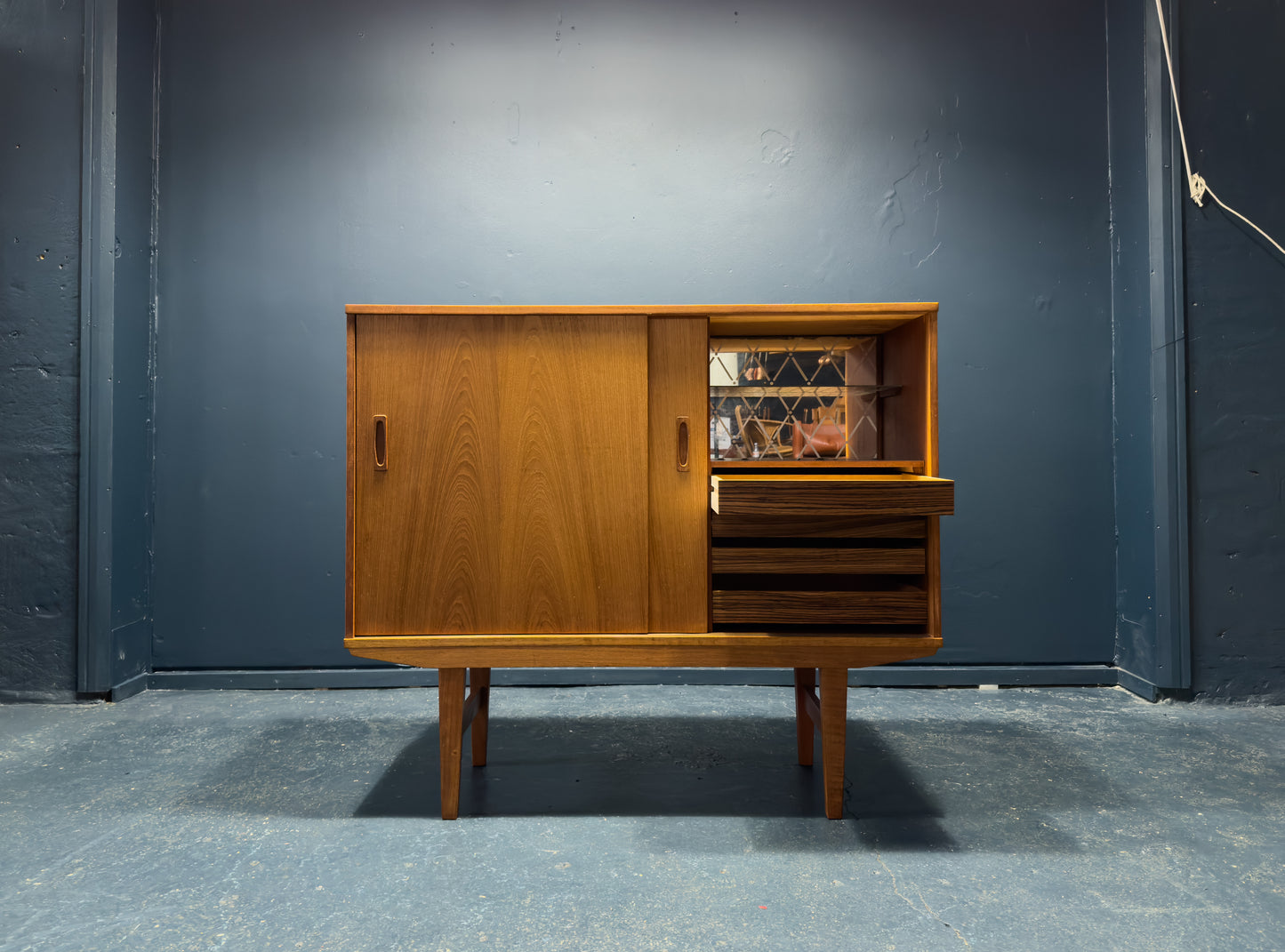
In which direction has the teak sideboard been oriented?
toward the camera

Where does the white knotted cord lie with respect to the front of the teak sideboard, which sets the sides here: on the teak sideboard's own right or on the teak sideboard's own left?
on the teak sideboard's own left
